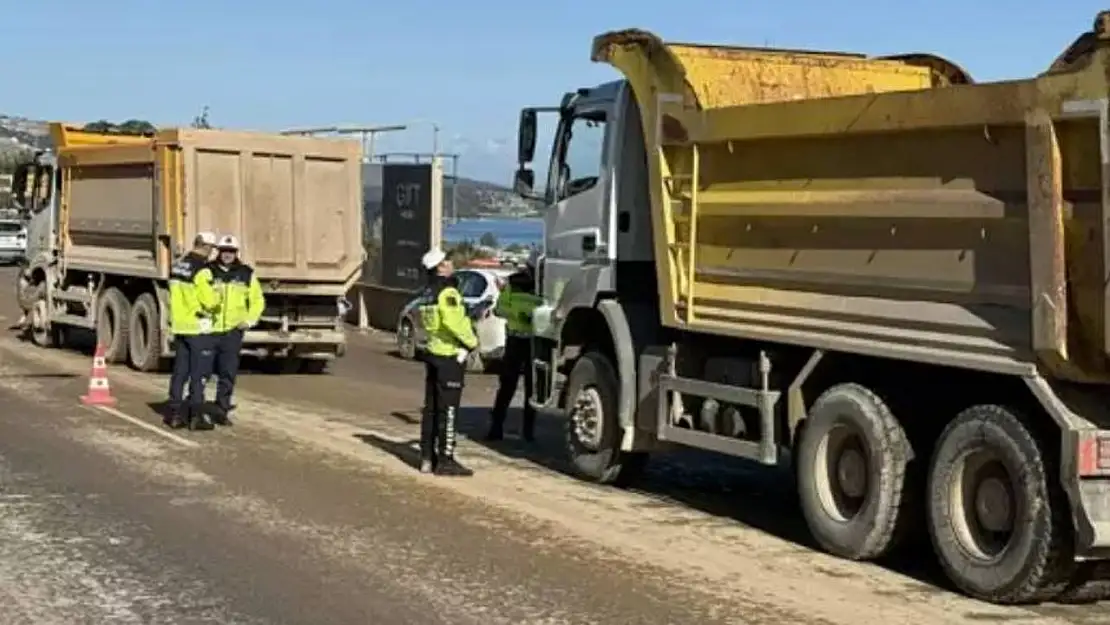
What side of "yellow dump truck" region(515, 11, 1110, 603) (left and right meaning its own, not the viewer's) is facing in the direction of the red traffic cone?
front

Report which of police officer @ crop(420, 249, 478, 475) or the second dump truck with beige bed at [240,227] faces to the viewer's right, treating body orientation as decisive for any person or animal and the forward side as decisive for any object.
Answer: the police officer

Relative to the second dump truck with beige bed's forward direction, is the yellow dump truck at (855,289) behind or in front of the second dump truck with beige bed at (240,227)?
behind

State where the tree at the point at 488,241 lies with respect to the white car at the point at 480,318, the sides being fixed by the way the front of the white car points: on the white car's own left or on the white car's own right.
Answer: on the white car's own right

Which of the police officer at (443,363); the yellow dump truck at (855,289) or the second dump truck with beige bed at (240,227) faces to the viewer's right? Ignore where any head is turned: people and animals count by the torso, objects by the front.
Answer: the police officer

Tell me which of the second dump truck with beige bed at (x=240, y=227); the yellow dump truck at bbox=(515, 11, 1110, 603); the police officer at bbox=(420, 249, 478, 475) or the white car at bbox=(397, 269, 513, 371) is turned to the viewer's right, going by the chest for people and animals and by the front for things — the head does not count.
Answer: the police officer

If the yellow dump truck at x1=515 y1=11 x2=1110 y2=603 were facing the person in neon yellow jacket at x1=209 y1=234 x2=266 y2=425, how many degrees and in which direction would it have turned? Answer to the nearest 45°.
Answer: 0° — it already faces them

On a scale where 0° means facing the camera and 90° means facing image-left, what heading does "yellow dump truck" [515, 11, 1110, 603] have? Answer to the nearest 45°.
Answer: approximately 135°

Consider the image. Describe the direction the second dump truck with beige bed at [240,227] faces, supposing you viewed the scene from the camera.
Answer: facing away from the viewer and to the left of the viewer

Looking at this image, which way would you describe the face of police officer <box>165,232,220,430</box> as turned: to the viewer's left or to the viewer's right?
to the viewer's right

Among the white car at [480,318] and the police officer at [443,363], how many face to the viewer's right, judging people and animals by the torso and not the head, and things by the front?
1

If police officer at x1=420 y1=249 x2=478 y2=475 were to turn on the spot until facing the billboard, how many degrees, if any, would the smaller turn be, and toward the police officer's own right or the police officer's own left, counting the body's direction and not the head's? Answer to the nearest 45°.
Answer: approximately 90° to the police officer's own left

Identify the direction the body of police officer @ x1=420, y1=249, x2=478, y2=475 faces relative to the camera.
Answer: to the viewer's right

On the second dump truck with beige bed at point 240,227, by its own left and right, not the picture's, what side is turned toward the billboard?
right

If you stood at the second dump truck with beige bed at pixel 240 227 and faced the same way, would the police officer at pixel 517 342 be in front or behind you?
behind
